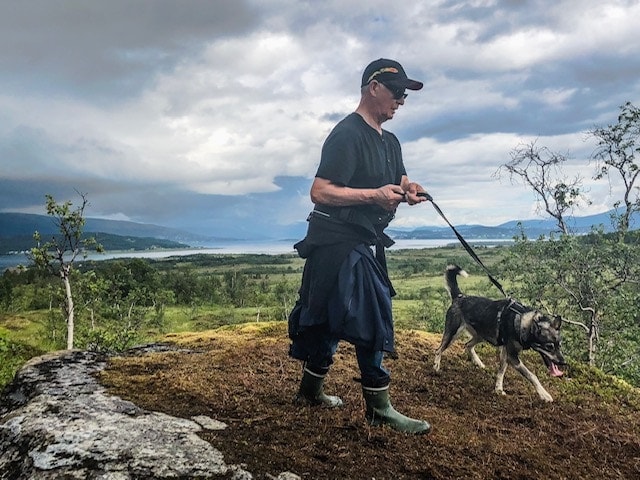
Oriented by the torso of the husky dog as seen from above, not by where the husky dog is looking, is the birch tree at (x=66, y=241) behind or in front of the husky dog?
behind

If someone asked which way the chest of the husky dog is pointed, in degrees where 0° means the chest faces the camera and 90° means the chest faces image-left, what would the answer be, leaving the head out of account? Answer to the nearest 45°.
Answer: approximately 315°

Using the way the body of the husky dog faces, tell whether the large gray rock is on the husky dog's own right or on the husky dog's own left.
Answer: on the husky dog's own right
